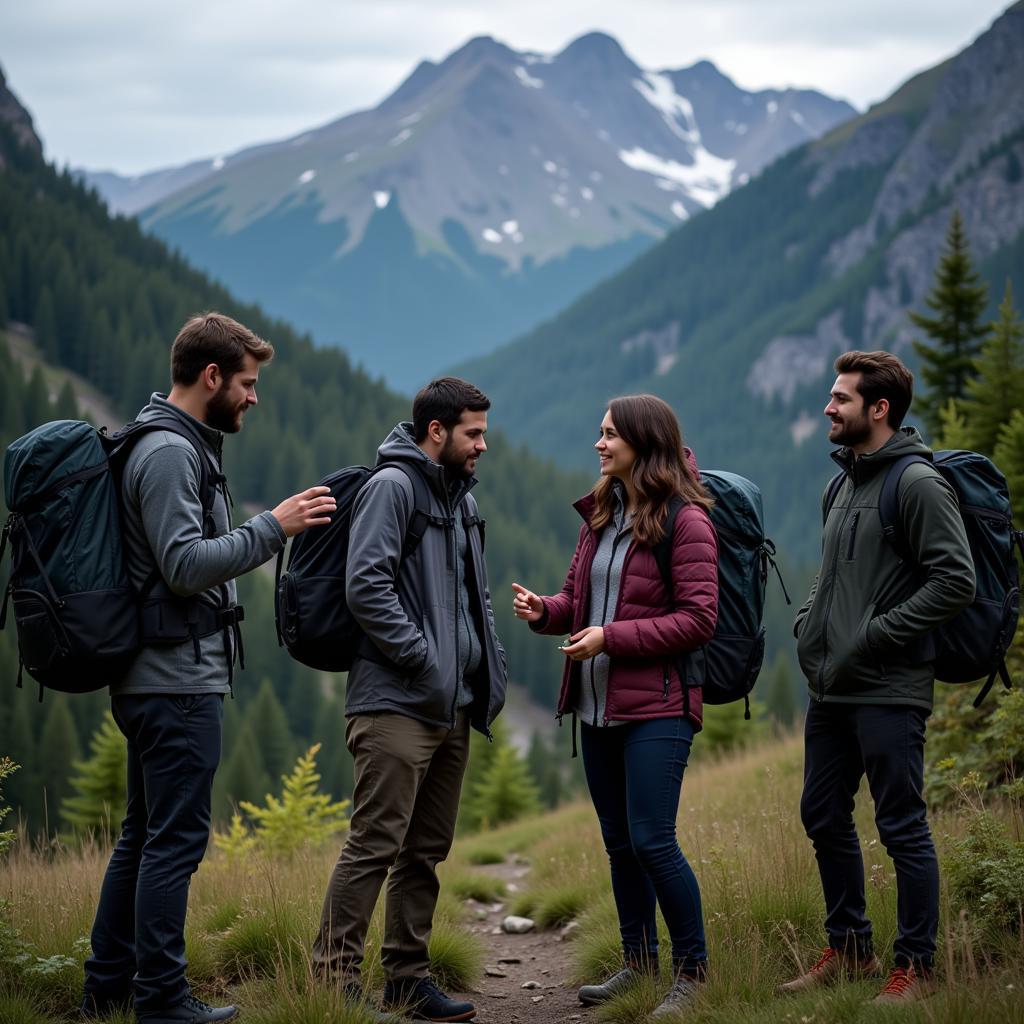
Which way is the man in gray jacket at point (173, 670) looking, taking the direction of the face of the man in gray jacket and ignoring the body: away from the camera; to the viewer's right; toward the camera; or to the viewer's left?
to the viewer's right

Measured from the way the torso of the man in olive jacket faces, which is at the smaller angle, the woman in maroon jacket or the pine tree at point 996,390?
the woman in maroon jacket

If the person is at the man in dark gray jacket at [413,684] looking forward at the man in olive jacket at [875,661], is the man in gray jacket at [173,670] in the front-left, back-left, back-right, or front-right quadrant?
back-right

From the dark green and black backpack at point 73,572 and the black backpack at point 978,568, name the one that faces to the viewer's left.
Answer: the dark green and black backpack at point 73,572

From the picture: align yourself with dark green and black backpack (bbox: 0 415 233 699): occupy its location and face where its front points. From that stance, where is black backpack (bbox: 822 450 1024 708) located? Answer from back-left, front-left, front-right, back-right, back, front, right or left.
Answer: back

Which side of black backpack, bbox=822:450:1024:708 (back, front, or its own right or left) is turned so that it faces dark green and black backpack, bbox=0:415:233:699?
back

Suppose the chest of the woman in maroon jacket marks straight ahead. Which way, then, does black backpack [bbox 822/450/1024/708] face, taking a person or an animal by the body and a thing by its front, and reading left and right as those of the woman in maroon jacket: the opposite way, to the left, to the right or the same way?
the opposite way

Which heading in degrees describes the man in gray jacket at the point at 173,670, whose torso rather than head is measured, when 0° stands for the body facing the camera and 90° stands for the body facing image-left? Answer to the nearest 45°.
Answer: approximately 270°

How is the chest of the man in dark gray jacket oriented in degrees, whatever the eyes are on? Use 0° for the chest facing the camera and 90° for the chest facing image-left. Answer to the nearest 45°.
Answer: approximately 315°

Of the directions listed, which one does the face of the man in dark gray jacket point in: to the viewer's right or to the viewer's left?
to the viewer's right

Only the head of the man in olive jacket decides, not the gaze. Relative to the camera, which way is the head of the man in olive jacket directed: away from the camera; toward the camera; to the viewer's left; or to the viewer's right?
to the viewer's left

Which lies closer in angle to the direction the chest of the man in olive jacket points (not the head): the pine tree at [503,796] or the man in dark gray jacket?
the man in dark gray jacket
